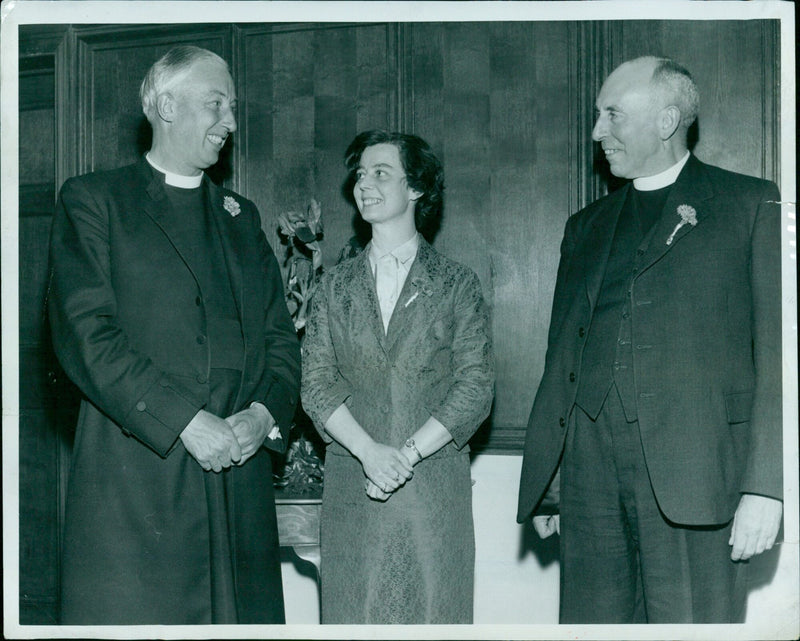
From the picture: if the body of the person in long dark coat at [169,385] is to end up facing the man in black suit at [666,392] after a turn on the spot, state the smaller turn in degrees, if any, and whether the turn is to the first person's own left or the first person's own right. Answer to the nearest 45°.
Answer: approximately 45° to the first person's own left

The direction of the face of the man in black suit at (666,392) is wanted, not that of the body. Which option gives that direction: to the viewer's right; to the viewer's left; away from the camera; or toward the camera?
to the viewer's left

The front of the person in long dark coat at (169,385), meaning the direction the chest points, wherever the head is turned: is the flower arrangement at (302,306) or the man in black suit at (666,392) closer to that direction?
the man in black suit

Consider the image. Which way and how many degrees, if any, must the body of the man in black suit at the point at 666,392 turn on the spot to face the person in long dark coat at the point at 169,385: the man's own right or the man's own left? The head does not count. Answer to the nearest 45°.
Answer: approximately 45° to the man's own right

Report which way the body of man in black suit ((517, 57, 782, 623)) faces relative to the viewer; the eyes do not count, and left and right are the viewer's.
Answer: facing the viewer and to the left of the viewer

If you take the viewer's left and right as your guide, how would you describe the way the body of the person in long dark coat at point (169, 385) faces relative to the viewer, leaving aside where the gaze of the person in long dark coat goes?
facing the viewer and to the right of the viewer

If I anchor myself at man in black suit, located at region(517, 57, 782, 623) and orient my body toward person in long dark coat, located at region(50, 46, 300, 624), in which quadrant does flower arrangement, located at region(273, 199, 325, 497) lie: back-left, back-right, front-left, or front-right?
front-right

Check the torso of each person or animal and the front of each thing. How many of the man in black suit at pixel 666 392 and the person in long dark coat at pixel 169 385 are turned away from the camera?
0

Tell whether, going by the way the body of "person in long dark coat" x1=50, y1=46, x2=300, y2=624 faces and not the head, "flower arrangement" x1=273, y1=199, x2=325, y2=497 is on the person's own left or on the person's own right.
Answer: on the person's own left

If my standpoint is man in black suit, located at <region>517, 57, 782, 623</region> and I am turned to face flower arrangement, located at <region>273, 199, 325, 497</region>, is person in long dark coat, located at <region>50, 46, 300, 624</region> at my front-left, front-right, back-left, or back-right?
front-left

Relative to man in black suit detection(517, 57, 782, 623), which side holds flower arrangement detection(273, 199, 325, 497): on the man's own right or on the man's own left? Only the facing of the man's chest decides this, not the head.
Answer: on the man's own right

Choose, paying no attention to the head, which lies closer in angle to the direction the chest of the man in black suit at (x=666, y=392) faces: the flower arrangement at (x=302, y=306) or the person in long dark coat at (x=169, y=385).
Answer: the person in long dark coat
